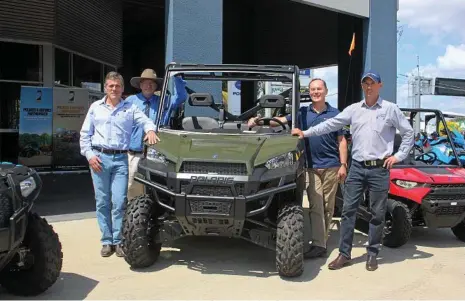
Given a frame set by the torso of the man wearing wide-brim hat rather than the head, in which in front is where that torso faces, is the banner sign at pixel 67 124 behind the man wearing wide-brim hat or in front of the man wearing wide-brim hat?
behind

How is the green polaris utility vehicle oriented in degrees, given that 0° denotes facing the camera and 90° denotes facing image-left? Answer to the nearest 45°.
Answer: approximately 0°

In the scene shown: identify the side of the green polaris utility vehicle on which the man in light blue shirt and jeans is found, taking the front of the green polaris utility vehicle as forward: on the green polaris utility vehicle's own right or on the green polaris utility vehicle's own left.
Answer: on the green polaris utility vehicle's own right

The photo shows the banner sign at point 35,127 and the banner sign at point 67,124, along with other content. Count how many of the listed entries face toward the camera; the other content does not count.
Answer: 2

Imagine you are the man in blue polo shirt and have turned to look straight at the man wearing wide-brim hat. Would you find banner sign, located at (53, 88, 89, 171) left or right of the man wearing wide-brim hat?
right

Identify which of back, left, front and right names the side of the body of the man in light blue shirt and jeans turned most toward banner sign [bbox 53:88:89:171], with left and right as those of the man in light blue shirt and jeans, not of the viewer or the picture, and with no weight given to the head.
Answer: back

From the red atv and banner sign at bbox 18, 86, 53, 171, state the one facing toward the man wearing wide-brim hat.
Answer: the banner sign
